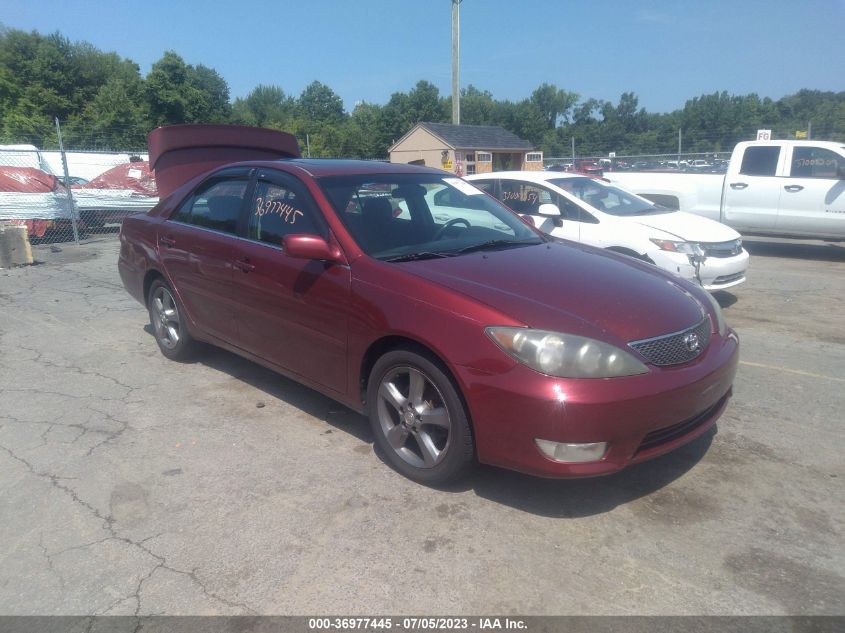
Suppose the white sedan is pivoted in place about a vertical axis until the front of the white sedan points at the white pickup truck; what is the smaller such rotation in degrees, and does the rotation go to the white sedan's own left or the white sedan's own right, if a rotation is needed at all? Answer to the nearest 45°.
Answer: approximately 90° to the white sedan's own left

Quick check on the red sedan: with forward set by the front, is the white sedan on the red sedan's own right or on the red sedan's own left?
on the red sedan's own left

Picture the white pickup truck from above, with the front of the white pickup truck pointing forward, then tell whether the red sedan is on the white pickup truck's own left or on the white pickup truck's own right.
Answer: on the white pickup truck's own right

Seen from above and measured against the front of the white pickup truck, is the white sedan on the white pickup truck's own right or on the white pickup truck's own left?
on the white pickup truck's own right

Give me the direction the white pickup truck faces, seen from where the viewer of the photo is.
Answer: facing to the right of the viewer

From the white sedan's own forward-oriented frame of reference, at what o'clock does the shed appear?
The shed is roughly at 7 o'clock from the white sedan.
